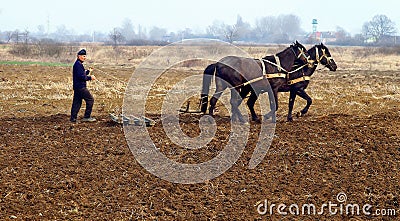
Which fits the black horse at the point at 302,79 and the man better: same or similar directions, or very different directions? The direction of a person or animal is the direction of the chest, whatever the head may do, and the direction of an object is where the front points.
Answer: same or similar directions

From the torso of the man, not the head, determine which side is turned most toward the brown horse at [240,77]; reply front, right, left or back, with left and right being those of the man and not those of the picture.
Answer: front

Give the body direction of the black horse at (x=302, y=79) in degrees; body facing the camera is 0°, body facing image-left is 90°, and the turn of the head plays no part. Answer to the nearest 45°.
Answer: approximately 270°

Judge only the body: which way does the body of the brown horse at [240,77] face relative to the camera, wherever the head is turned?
to the viewer's right

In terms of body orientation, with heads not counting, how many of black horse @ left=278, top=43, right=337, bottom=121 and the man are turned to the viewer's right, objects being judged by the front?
2

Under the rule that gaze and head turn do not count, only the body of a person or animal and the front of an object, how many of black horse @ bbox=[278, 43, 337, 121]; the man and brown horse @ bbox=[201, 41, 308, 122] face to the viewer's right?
3

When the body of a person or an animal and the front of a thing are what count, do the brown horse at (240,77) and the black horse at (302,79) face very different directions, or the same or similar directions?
same or similar directions

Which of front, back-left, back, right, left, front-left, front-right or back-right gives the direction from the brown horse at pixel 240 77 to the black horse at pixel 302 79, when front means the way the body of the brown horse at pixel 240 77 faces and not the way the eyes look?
front-left

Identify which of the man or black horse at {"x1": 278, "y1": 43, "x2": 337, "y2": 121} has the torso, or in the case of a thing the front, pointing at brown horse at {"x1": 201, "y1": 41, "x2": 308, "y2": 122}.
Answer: the man

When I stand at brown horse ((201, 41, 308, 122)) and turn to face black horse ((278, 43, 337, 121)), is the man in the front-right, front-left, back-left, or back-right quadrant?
back-left

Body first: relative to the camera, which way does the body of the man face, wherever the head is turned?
to the viewer's right

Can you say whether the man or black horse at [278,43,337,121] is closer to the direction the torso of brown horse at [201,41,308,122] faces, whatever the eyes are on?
the black horse

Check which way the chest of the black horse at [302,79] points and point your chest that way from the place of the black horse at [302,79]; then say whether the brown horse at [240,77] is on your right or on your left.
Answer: on your right

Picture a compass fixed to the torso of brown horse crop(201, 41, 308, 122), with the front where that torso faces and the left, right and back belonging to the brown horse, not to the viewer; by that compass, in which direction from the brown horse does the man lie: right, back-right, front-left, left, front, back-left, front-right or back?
back

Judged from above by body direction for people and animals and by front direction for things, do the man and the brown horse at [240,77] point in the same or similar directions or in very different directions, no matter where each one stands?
same or similar directions
